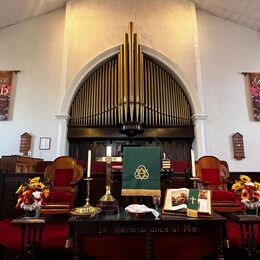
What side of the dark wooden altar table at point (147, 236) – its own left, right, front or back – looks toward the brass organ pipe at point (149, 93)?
back

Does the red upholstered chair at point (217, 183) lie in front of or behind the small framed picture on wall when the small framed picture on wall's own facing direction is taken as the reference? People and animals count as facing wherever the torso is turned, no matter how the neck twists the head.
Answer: in front

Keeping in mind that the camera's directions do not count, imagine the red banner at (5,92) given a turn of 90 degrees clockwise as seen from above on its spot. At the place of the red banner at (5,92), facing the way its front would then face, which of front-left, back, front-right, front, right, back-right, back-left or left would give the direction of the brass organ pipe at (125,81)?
back-left

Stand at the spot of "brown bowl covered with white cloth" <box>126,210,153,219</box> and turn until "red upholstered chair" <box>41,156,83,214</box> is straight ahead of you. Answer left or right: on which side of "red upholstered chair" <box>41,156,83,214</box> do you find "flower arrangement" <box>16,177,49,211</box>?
left

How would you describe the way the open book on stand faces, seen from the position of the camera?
facing the viewer

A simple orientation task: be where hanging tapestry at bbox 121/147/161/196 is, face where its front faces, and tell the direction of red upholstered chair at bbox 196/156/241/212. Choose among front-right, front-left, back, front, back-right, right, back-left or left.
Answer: back-left

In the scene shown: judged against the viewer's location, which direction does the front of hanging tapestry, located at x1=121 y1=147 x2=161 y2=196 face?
facing the viewer

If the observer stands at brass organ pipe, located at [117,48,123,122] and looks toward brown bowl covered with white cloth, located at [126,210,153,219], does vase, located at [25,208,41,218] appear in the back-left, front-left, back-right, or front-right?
front-right

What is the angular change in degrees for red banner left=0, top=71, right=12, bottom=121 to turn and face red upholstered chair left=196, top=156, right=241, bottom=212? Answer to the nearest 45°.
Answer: approximately 45° to its left

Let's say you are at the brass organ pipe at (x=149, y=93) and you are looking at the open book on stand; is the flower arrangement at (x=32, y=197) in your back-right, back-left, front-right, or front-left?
front-right

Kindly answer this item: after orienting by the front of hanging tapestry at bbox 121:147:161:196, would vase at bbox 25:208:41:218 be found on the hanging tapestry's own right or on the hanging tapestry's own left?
on the hanging tapestry's own right

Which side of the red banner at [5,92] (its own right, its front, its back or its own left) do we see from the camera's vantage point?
front
